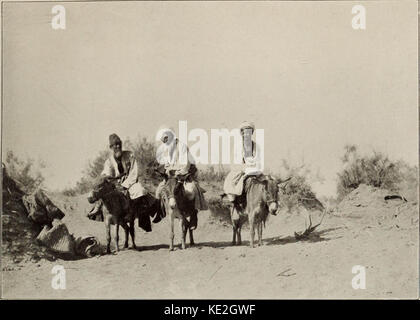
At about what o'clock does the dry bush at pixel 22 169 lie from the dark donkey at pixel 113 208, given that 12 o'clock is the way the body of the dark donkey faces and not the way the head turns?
The dry bush is roughly at 2 o'clock from the dark donkey.

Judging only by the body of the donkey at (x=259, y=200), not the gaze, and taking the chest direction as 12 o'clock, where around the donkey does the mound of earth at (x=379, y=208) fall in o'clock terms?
The mound of earth is roughly at 10 o'clock from the donkey.

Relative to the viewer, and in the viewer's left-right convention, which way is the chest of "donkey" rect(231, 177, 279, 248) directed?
facing the viewer and to the right of the viewer

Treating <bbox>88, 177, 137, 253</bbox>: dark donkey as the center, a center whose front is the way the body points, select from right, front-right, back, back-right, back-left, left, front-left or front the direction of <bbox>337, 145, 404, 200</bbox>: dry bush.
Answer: back-left

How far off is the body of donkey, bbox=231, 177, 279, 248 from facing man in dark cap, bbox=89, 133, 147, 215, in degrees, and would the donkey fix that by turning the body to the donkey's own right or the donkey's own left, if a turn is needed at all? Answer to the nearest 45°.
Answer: approximately 135° to the donkey's own right

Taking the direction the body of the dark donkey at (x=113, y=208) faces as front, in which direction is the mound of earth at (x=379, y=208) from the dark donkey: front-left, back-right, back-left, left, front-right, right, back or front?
back-left

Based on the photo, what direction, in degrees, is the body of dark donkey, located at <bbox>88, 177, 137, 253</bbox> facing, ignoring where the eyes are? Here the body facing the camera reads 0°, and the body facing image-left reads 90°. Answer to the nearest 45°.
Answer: approximately 45°

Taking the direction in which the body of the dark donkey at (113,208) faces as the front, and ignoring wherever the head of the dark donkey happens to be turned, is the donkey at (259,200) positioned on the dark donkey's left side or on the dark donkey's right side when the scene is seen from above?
on the dark donkey's left side

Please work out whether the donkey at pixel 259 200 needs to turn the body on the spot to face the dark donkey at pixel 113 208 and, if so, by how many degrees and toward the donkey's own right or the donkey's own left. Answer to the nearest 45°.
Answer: approximately 135° to the donkey's own right

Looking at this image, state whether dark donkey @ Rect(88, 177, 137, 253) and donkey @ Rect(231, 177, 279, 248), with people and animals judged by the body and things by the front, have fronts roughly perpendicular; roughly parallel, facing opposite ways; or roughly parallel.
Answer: roughly perpendicular

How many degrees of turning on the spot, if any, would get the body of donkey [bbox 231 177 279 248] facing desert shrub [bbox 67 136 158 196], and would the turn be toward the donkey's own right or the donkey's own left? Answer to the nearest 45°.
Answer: approximately 135° to the donkey's own right

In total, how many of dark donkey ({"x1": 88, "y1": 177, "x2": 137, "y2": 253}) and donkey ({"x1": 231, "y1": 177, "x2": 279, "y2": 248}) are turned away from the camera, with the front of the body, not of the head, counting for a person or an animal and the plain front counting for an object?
0

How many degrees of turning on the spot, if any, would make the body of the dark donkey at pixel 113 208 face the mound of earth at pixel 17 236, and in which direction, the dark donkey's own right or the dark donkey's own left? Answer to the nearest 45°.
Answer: approximately 45° to the dark donkey's own right

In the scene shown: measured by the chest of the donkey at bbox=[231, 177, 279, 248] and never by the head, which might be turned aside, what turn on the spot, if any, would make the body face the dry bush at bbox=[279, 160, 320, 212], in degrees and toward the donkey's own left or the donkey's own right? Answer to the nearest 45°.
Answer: approximately 135° to the donkey's own left
